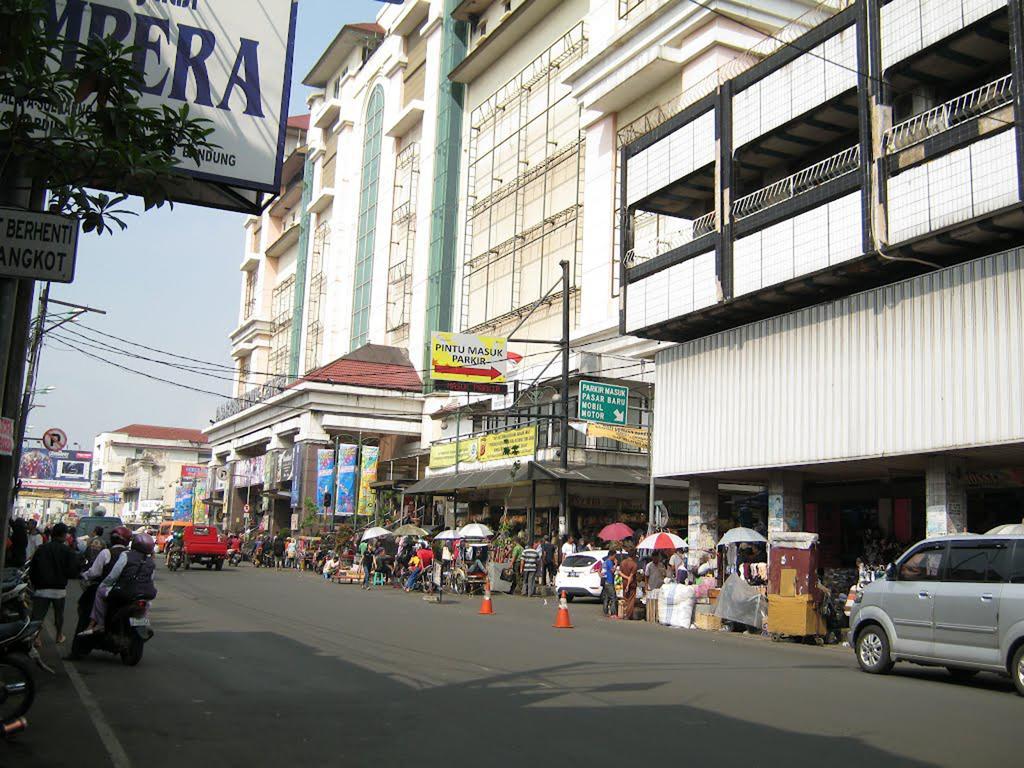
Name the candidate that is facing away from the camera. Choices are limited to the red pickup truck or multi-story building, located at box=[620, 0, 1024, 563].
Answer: the red pickup truck

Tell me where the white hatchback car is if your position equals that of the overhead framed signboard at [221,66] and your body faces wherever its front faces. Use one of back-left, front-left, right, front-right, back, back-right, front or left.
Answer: back-left

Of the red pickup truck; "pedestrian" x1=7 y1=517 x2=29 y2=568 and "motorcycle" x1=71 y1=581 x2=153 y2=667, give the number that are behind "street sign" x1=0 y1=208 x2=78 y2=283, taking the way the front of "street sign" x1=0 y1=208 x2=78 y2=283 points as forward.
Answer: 3

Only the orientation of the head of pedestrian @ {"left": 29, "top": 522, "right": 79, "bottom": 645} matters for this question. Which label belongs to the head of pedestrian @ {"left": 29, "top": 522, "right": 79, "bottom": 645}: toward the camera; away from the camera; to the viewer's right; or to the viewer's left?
away from the camera

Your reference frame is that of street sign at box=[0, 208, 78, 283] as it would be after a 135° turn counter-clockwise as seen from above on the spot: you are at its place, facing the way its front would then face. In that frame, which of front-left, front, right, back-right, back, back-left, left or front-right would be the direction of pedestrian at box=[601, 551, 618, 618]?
front

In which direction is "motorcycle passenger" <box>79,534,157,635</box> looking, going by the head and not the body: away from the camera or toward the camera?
away from the camera

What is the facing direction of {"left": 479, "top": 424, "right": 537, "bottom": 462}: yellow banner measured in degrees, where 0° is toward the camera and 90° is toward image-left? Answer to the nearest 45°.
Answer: approximately 45°
